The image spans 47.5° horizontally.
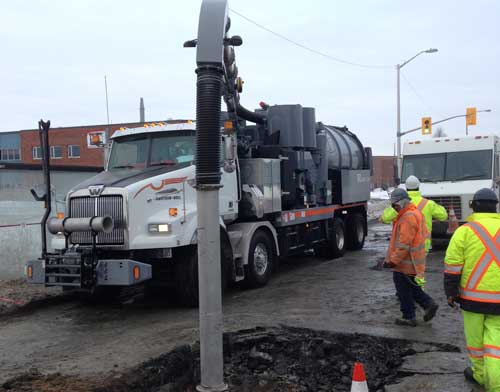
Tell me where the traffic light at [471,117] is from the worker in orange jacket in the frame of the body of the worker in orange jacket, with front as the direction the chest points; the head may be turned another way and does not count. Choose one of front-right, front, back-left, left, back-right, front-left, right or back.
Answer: right

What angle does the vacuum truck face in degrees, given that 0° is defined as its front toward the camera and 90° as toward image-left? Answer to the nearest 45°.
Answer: approximately 45°

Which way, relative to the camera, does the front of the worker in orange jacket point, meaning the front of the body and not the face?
to the viewer's left

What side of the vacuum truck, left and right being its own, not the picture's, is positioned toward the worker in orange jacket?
left

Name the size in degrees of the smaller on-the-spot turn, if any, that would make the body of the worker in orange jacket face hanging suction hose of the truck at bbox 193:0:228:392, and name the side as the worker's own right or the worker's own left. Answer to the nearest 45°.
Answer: approximately 45° to the worker's own left

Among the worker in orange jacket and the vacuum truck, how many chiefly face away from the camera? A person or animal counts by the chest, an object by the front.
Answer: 0

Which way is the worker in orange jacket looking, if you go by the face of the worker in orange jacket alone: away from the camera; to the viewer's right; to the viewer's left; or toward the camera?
to the viewer's left

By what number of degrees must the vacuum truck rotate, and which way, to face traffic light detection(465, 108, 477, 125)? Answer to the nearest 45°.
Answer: approximately 180°
